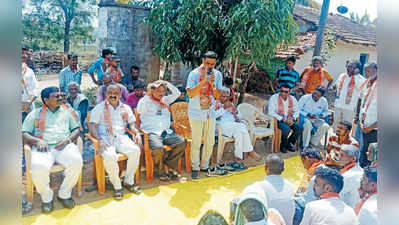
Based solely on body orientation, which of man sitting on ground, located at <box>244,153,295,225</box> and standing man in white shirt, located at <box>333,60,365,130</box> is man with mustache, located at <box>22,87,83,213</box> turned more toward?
the man sitting on ground

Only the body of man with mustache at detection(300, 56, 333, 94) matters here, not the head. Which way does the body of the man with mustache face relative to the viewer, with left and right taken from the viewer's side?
facing the viewer

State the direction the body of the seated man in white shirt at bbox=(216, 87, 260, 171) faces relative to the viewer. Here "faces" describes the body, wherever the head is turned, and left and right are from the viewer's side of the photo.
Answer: facing the viewer and to the right of the viewer

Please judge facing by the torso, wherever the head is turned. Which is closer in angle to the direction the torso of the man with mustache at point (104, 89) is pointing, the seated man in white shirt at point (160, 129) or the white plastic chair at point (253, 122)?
the seated man in white shirt

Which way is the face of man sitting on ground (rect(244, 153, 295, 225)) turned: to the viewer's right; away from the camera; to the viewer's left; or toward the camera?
away from the camera

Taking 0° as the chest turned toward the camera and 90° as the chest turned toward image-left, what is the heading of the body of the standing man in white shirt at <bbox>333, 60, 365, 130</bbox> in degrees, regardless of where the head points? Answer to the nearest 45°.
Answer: approximately 45°

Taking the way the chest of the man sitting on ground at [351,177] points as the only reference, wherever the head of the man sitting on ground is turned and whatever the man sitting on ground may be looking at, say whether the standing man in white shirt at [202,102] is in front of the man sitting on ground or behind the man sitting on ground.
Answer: in front

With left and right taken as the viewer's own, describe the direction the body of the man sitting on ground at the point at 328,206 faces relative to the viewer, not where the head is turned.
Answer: facing away from the viewer and to the left of the viewer

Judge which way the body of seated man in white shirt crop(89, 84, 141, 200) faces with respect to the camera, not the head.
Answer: toward the camera

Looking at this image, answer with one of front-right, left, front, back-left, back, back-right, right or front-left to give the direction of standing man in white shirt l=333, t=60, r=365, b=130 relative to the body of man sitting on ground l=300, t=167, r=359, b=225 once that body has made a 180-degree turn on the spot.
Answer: back-left

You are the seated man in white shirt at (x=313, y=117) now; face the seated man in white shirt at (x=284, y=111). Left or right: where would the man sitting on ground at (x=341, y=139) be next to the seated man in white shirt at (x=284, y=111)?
left

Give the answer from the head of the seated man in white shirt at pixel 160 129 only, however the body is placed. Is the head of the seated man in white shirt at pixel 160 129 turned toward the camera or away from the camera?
toward the camera

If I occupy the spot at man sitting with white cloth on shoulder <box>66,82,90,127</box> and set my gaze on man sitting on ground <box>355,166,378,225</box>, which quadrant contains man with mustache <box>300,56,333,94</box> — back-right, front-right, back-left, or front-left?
front-left

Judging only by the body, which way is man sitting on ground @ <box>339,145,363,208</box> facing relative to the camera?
to the viewer's left

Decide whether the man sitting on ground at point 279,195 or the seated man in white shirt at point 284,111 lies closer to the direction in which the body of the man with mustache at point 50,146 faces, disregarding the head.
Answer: the man sitting on ground

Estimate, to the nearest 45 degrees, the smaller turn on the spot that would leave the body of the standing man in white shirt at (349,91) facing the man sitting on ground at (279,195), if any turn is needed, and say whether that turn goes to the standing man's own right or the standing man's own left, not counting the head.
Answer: approximately 45° to the standing man's own left

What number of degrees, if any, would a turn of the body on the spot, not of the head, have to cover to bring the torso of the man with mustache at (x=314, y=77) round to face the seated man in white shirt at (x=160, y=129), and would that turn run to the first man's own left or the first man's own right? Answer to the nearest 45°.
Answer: approximately 45° to the first man's own right
